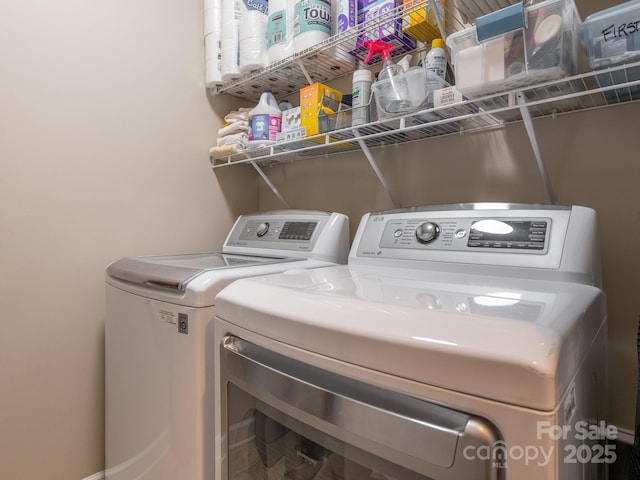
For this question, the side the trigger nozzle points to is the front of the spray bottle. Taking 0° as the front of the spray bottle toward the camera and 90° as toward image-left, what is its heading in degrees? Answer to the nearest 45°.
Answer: approximately 90°

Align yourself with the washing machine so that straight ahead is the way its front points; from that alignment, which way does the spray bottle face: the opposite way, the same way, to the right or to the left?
to the right

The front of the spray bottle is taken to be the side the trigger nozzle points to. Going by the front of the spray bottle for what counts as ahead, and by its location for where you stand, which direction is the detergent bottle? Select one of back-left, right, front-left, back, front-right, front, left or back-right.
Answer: front-right

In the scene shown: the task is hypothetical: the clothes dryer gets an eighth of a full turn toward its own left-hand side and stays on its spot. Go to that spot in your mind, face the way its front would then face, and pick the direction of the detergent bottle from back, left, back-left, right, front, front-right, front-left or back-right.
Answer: back-right

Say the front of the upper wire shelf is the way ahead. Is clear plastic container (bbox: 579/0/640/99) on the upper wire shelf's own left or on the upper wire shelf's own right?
on the upper wire shelf's own left

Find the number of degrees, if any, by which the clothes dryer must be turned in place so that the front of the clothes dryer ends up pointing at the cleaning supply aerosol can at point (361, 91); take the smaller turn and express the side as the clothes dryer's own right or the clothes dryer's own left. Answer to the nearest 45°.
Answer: approximately 135° to the clothes dryer's own right
